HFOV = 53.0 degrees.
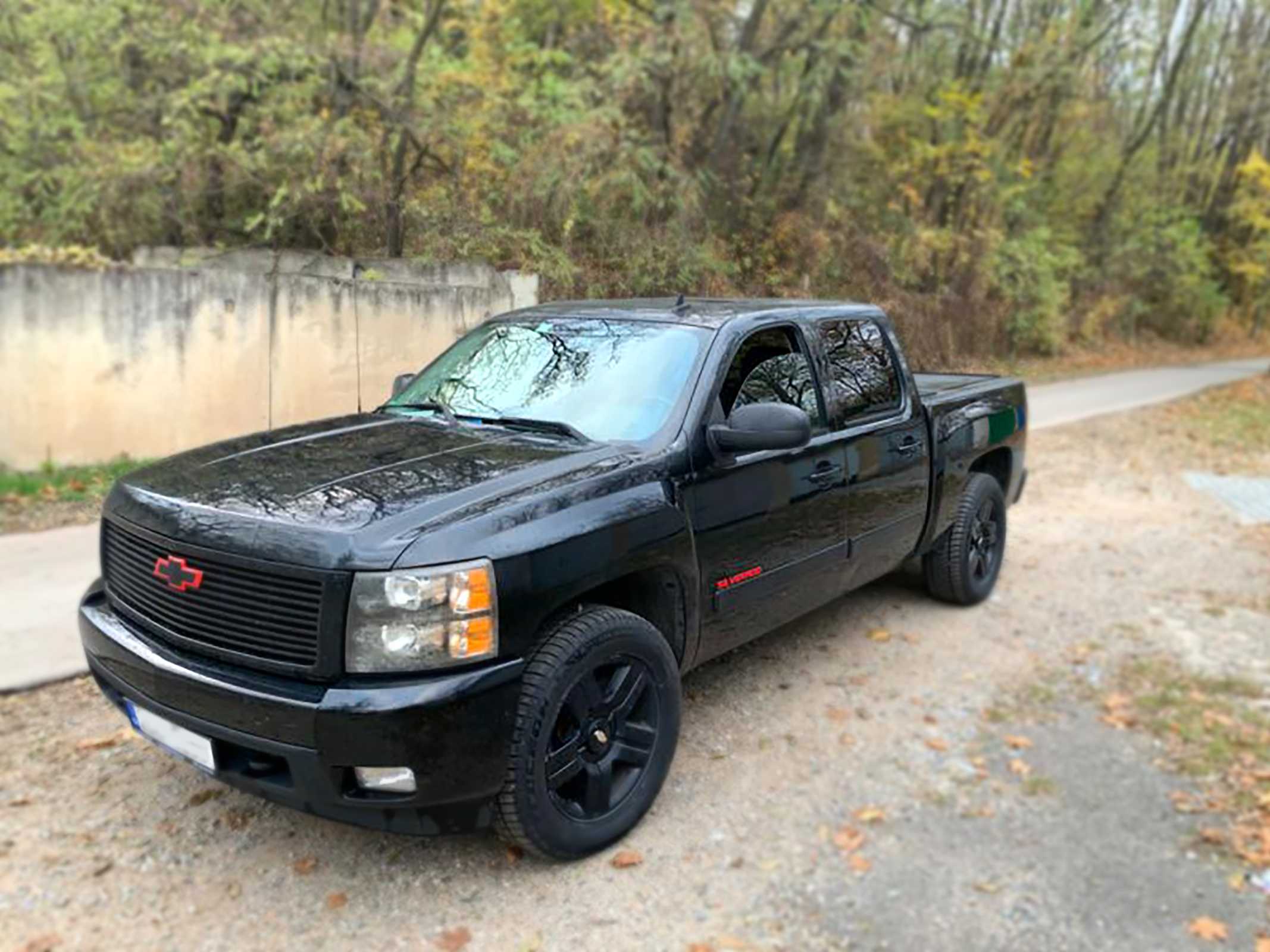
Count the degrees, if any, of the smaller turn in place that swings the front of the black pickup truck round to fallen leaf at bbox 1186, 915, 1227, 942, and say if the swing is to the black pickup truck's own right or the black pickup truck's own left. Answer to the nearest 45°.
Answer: approximately 135° to the black pickup truck's own left

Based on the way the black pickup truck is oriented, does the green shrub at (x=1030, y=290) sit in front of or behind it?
behind

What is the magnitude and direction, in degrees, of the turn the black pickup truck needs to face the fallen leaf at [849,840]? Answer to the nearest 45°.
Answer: approximately 45° to its left

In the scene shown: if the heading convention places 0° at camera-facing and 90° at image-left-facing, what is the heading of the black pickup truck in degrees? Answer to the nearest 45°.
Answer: approximately 45°

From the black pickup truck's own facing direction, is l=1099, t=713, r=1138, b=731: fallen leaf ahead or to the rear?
to the rear

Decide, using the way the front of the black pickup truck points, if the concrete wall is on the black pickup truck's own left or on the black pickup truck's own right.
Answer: on the black pickup truck's own right
